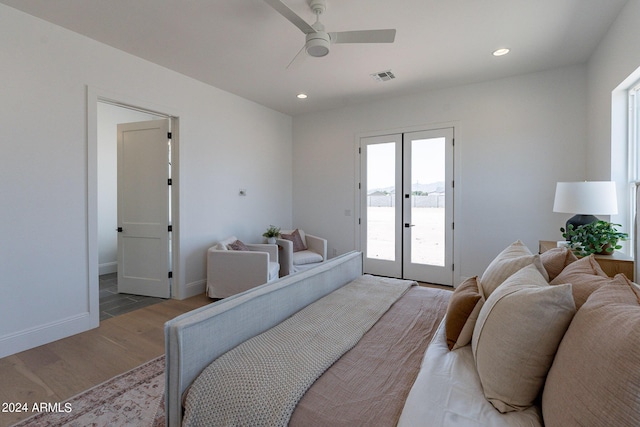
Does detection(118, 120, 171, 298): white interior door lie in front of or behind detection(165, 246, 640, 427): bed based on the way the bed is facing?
in front

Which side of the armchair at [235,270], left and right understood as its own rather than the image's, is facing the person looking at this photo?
right

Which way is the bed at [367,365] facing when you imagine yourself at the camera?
facing to the left of the viewer

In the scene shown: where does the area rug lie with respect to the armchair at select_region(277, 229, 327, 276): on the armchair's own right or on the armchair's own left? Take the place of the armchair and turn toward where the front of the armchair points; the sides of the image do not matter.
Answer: on the armchair's own right

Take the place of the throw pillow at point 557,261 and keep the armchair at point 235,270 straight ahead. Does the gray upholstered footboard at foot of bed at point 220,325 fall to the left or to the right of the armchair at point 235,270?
left

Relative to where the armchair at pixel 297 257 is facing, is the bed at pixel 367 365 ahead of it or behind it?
ahead

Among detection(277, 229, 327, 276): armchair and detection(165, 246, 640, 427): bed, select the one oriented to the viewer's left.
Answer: the bed
